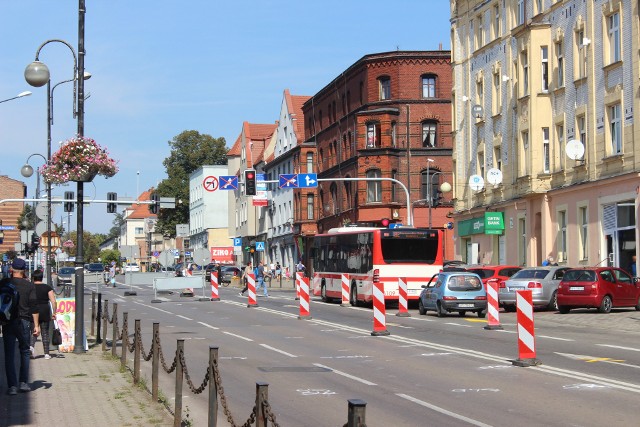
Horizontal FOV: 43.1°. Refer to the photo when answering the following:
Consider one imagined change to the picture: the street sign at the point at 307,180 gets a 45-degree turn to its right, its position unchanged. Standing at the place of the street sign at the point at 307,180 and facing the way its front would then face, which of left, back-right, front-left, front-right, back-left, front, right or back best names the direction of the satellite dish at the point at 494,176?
back-left

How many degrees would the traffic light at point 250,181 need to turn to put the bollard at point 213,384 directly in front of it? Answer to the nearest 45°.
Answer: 0° — it already faces it

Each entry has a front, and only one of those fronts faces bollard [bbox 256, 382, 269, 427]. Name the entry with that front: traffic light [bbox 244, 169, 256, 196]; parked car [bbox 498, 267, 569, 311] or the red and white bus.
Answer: the traffic light

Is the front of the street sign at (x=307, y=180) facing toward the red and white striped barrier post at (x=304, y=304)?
yes

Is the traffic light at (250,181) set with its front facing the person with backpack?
yes

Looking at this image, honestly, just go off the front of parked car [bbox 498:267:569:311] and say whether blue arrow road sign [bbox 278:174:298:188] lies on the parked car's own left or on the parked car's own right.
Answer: on the parked car's own left
